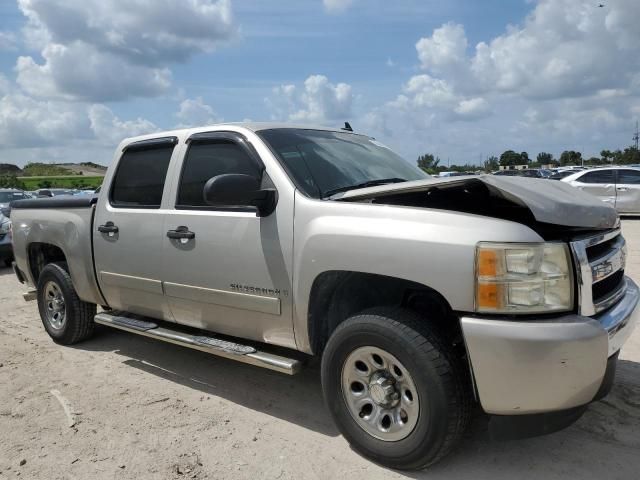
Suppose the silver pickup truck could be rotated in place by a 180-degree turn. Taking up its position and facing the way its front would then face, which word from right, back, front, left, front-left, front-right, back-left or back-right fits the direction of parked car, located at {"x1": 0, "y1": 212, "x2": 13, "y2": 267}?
front

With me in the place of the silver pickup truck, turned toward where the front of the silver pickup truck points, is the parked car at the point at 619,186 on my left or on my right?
on my left

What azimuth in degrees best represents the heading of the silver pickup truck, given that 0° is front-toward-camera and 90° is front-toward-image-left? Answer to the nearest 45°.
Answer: approximately 315°
